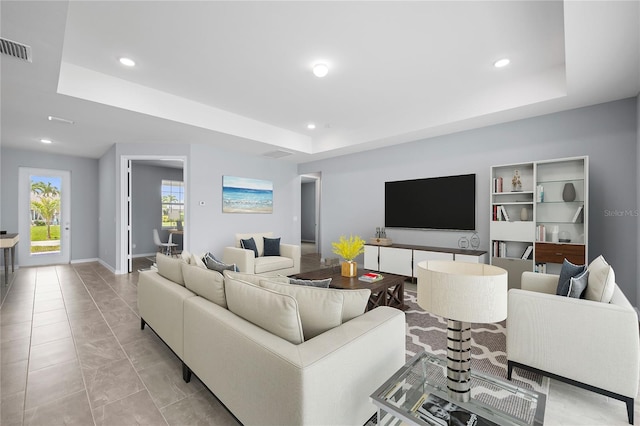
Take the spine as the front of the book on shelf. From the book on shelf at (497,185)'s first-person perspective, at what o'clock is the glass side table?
The glass side table is roughly at 12 o'clock from the book on shelf.

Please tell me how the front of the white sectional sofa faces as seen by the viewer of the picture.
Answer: facing away from the viewer and to the right of the viewer

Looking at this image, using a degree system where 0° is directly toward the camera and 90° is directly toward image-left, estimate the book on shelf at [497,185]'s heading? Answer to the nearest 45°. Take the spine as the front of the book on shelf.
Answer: approximately 0°

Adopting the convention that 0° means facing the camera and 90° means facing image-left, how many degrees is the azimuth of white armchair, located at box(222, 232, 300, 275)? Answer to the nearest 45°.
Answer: approximately 315°

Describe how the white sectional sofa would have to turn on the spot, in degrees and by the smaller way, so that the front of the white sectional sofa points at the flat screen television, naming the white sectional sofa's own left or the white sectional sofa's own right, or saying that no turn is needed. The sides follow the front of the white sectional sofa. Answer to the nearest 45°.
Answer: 0° — it already faces it

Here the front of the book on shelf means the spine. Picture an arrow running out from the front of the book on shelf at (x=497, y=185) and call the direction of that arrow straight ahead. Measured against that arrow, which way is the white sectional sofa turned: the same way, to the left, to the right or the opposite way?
the opposite way

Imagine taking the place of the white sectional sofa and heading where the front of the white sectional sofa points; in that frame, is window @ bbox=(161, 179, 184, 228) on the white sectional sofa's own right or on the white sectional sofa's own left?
on the white sectional sofa's own left

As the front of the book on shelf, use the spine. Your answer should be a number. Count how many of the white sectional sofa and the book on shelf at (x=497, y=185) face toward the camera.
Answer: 1

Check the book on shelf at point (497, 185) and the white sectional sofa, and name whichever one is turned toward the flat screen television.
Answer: the white sectional sofa
